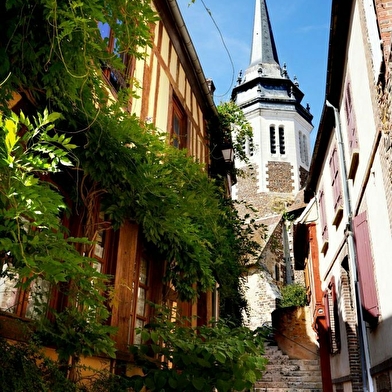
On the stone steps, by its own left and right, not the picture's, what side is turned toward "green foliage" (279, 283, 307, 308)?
back

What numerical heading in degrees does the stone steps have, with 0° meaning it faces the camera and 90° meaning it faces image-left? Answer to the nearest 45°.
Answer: approximately 0°

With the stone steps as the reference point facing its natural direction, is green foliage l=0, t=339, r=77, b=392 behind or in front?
in front

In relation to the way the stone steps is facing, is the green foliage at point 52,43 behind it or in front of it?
in front

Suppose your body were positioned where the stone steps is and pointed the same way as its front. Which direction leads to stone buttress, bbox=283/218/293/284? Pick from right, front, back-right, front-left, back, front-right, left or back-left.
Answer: back

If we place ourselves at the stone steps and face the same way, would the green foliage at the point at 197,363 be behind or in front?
in front
